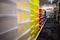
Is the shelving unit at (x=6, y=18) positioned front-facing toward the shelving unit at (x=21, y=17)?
no

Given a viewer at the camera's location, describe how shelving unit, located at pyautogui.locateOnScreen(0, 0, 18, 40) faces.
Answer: facing the viewer and to the right of the viewer
